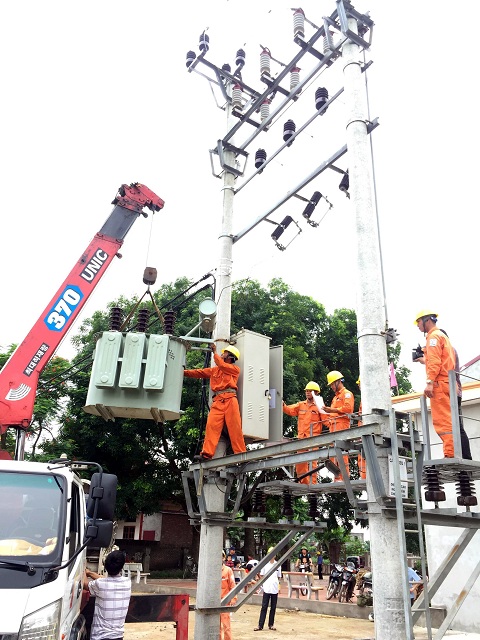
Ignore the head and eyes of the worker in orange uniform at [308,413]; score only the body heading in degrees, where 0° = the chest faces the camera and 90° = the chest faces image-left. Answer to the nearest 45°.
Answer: approximately 45°

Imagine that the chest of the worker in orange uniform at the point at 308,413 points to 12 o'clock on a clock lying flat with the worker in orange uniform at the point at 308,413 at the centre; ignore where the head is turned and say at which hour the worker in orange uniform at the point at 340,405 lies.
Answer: the worker in orange uniform at the point at 340,405 is roughly at 8 o'clock from the worker in orange uniform at the point at 308,413.

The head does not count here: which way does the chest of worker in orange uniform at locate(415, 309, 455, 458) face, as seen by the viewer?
to the viewer's left

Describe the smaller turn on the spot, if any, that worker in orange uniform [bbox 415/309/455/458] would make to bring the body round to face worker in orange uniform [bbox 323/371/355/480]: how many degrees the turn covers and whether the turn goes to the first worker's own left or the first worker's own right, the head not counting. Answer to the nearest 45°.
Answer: approximately 45° to the first worker's own right

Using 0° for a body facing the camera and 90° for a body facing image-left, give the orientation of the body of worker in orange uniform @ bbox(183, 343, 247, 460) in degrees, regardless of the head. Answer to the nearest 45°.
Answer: approximately 45°

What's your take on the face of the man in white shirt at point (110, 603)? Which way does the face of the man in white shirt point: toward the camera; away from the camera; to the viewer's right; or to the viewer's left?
away from the camera

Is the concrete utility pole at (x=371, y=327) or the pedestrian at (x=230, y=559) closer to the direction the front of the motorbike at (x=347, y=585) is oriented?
the concrete utility pole

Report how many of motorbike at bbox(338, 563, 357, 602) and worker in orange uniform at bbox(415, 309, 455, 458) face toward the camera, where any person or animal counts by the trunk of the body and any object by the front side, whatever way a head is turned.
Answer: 1

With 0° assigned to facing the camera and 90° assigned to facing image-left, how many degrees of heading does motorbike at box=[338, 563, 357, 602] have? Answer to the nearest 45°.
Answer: approximately 0°
